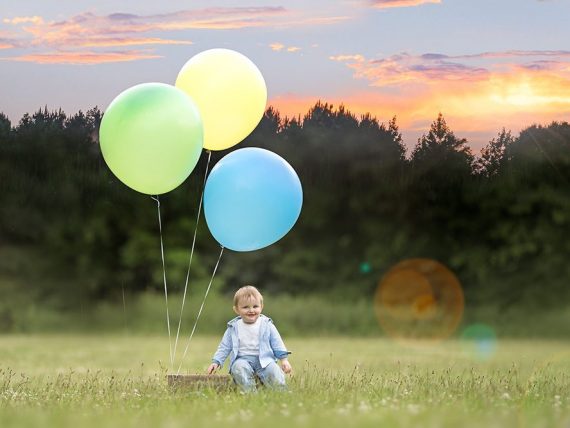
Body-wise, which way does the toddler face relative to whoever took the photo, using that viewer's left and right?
facing the viewer
